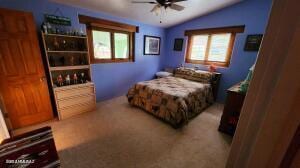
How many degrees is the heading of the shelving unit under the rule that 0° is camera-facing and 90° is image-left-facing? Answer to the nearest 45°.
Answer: approximately 315°

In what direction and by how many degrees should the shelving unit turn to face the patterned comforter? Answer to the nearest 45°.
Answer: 0° — it already faces it
